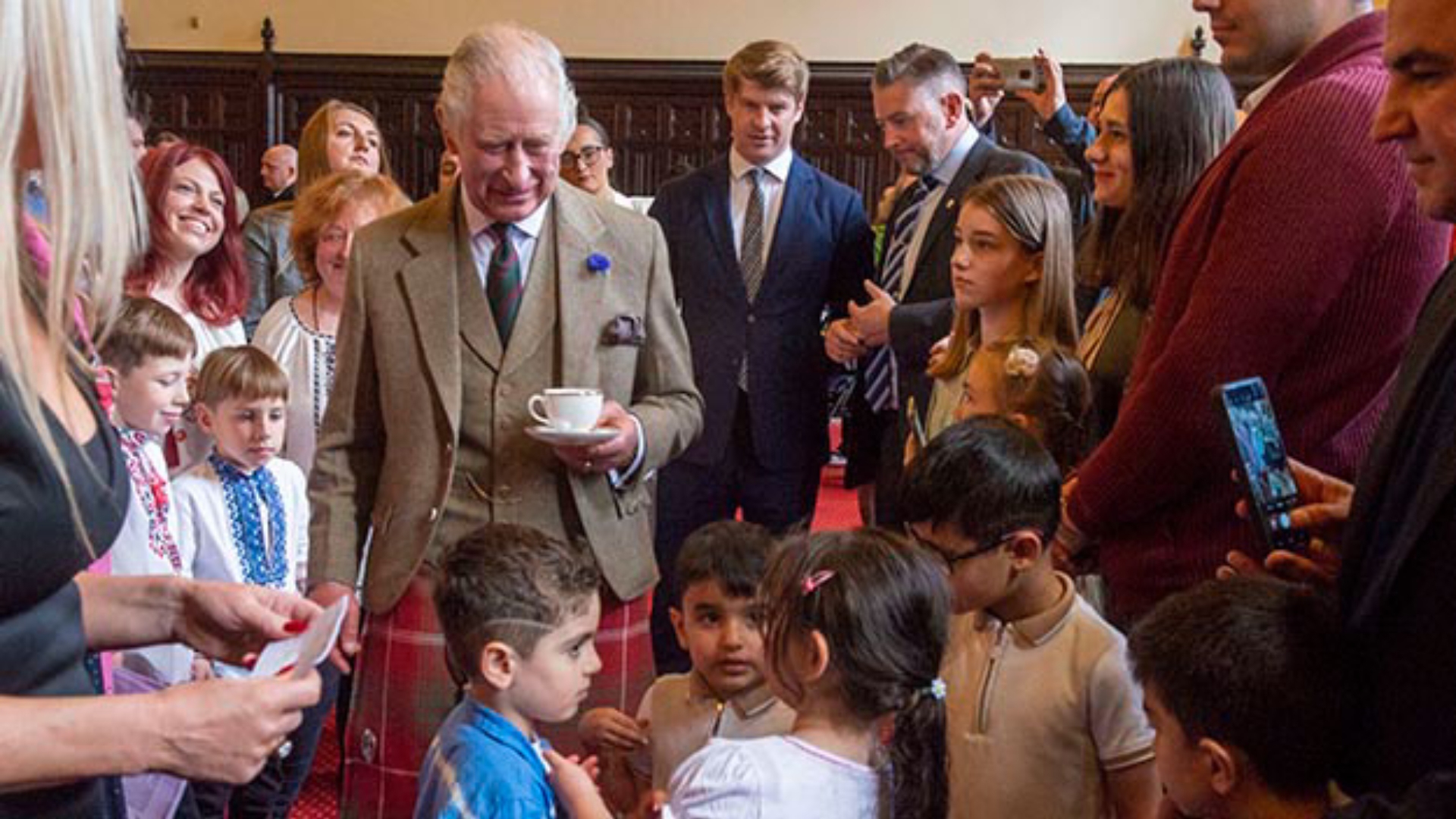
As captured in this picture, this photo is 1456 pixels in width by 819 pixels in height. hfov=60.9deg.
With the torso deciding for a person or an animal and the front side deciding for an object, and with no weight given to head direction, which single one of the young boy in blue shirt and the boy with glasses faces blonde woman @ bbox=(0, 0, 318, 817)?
the boy with glasses

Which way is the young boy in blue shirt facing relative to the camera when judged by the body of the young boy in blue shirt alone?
to the viewer's right

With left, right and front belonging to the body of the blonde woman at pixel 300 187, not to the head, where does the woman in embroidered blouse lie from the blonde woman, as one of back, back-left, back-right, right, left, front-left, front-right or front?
front-right

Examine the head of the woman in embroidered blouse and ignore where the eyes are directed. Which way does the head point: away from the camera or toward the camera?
toward the camera

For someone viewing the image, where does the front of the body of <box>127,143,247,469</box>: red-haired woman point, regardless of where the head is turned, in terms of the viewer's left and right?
facing the viewer and to the right of the viewer

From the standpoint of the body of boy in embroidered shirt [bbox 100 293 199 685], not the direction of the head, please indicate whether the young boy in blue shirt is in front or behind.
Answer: in front

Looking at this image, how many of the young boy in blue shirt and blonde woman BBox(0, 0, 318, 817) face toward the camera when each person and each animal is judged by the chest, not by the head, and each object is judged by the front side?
0

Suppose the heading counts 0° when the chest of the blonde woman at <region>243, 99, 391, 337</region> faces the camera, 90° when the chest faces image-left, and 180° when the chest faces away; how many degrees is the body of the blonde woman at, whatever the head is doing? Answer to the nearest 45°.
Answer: approximately 315°

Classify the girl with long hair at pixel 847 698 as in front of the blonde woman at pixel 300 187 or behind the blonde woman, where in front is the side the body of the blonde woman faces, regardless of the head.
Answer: in front

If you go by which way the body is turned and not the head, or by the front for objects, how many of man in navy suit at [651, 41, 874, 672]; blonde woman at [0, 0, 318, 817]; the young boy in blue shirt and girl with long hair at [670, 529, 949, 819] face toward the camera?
1

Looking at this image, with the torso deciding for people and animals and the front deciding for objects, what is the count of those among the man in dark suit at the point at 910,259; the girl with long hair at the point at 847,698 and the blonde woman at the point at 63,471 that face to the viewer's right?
1

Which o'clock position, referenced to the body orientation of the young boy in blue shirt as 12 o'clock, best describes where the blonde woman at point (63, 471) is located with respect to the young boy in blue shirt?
The blonde woman is roughly at 4 o'clock from the young boy in blue shirt.

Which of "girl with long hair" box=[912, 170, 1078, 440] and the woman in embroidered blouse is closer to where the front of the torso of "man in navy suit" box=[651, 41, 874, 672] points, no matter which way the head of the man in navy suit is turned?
the girl with long hair

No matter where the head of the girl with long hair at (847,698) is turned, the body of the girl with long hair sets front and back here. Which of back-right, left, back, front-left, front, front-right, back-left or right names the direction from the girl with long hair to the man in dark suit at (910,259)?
front-right

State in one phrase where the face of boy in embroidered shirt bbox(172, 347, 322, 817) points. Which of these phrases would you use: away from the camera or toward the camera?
toward the camera

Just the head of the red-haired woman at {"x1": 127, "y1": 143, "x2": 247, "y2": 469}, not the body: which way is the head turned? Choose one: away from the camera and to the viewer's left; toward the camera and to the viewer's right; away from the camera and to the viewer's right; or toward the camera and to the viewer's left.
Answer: toward the camera and to the viewer's right

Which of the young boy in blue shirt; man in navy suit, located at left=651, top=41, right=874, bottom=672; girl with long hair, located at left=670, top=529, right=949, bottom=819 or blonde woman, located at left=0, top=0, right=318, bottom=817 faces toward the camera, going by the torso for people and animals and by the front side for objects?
the man in navy suit

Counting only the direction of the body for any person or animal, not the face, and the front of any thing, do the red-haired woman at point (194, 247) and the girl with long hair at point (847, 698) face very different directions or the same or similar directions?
very different directions
